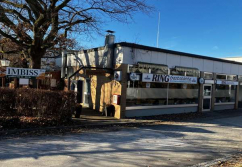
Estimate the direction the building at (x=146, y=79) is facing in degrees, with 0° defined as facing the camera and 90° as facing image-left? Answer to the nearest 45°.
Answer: approximately 315°

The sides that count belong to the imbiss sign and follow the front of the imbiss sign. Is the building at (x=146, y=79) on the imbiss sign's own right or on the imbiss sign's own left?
on the imbiss sign's own left

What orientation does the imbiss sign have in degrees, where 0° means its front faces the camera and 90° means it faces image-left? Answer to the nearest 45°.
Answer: approximately 0°

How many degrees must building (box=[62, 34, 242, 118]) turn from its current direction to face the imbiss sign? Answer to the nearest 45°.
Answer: approximately 90° to its right
